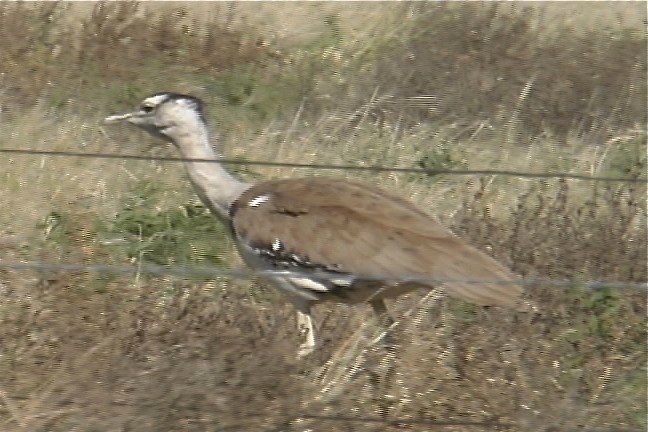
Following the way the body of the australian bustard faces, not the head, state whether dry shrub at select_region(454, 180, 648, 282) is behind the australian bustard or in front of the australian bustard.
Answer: behind

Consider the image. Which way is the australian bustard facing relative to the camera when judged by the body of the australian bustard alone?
to the viewer's left

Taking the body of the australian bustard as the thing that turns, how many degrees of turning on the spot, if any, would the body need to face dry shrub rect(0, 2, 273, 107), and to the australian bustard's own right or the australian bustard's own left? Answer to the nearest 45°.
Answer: approximately 90° to the australian bustard's own right

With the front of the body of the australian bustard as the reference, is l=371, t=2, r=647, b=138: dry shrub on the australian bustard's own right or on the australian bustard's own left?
on the australian bustard's own right
